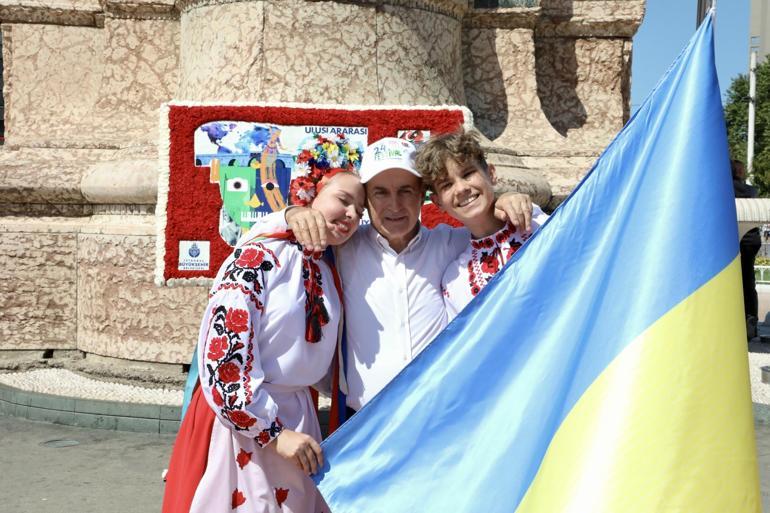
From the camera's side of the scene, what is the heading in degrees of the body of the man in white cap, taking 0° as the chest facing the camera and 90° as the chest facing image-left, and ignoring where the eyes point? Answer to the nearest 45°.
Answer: approximately 0°

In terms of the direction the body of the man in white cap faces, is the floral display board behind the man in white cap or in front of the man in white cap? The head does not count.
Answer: behind

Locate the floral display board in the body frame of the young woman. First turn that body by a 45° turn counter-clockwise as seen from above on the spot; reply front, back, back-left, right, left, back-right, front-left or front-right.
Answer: left

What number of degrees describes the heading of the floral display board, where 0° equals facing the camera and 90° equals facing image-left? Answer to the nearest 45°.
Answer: approximately 0°

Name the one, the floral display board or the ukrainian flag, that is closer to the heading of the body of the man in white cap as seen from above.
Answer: the ukrainian flag

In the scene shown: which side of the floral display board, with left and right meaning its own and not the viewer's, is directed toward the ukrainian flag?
front

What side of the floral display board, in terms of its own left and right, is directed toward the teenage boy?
front

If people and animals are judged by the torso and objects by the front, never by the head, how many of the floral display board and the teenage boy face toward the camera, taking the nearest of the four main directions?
2

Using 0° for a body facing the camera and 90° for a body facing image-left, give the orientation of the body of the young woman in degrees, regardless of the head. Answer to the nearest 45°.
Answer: approximately 315°

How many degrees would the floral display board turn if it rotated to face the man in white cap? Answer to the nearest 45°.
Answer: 0° — it already faces them
